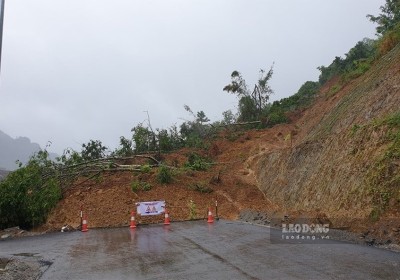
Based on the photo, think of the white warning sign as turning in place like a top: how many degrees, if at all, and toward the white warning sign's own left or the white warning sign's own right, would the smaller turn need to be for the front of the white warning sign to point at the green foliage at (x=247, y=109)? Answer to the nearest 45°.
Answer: approximately 135° to the white warning sign's own left

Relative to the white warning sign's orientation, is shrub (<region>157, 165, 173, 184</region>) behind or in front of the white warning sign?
behind

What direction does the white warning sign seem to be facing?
toward the camera

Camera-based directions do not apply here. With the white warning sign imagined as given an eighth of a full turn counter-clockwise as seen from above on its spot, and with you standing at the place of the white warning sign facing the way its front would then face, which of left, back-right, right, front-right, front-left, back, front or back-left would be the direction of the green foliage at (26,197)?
back-right

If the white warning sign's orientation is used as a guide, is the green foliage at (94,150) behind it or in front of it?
behind

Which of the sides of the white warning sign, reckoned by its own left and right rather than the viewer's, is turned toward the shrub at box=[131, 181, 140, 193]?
back

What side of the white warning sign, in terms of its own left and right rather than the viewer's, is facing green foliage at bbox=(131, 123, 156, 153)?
back

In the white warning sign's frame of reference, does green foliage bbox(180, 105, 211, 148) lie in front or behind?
behind

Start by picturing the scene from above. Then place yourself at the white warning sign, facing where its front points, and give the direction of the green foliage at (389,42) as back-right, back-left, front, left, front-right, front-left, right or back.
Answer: left
